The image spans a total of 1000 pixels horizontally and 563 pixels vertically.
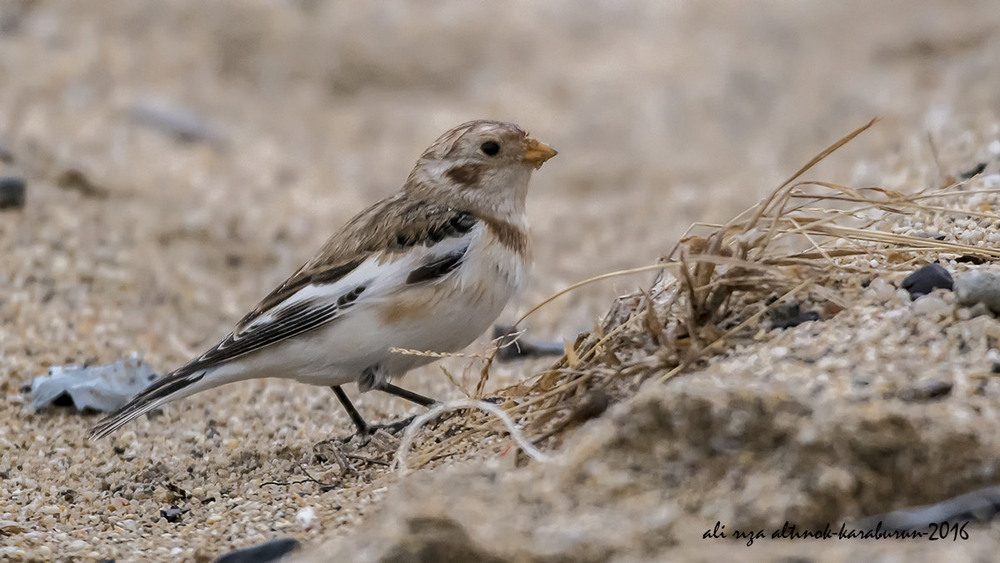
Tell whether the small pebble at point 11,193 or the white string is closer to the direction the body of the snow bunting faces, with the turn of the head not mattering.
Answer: the white string

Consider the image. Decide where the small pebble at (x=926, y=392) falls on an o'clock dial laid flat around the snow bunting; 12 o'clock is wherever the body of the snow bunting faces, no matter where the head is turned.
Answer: The small pebble is roughly at 2 o'clock from the snow bunting.

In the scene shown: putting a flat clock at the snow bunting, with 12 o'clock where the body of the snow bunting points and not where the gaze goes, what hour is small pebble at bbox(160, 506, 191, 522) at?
The small pebble is roughly at 5 o'clock from the snow bunting.

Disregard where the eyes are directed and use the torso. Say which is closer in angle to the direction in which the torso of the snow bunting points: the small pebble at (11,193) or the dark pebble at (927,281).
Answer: the dark pebble

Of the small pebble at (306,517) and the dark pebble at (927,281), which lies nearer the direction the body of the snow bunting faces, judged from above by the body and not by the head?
the dark pebble

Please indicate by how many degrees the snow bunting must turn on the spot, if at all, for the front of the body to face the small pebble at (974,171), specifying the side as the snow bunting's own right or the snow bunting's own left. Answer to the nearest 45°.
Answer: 0° — it already faces it

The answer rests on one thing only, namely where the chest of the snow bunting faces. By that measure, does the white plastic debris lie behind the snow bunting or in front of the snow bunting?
behind

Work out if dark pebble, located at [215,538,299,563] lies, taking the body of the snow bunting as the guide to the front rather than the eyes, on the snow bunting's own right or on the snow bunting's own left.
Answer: on the snow bunting's own right

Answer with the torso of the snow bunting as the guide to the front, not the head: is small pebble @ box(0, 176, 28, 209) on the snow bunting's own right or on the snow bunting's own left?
on the snow bunting's own left

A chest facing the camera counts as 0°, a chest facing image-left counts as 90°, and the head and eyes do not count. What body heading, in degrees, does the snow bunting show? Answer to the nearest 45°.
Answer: approximately 270°
